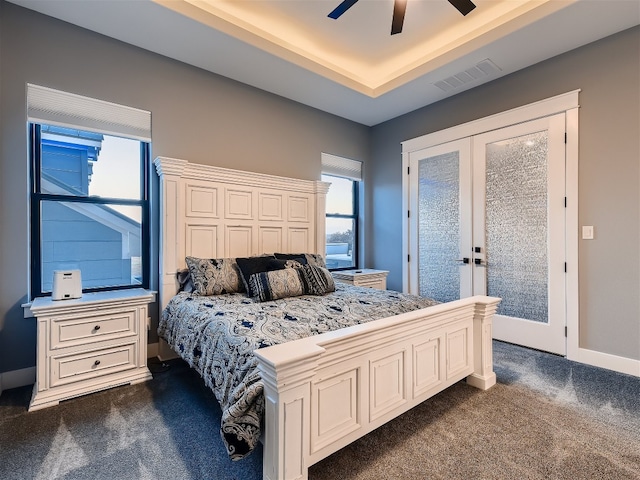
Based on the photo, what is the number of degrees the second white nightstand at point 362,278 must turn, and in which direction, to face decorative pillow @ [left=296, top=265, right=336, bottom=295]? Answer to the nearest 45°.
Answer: approximately 45° to its right

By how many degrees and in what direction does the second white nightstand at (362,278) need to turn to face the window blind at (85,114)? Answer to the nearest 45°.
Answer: approximately 90° to its right

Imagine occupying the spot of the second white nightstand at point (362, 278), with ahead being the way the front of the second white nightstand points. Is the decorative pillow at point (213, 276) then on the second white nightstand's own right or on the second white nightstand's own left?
on the second white nightstand's own right

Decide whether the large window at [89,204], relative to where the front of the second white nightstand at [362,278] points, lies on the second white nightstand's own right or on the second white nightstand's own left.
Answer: on the second white nightstand's own right

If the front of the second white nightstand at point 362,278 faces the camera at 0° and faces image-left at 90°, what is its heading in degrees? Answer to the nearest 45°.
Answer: approximately 315°

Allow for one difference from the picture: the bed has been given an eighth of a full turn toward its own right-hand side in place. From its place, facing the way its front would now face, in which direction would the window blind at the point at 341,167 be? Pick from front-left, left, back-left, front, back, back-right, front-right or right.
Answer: back
